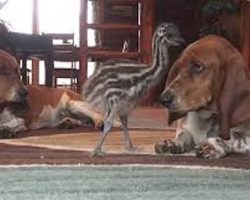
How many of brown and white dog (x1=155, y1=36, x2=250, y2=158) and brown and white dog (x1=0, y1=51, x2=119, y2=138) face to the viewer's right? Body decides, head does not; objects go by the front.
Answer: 0

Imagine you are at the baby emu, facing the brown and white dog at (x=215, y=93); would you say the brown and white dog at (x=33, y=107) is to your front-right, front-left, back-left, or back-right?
back-left

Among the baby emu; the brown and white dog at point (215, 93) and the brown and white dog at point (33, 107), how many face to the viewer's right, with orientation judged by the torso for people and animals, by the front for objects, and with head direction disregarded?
1

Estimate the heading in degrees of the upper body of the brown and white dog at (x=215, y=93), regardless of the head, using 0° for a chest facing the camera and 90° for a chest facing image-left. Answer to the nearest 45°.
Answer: approximately 45°

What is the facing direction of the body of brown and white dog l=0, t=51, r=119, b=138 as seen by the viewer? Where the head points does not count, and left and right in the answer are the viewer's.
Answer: facing the viewer and to the left of the viewer

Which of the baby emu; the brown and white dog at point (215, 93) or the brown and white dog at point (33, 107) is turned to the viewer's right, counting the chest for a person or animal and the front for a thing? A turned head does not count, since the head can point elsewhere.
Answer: the baby emu

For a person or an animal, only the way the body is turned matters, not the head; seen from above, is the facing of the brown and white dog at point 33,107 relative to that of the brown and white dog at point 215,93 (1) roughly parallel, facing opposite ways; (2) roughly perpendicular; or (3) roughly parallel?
roughly parallel

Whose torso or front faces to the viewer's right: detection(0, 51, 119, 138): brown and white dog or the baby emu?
the baby emu

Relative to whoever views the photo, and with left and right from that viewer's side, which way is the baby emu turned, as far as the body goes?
facing to the right of the viewer

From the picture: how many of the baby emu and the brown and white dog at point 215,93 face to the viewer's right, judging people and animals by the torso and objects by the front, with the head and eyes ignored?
1

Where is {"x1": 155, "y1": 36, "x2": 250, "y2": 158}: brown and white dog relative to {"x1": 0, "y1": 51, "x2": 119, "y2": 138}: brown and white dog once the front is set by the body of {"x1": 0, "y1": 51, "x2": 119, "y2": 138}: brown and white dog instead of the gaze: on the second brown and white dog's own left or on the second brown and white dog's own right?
on the second brown and white dog's own left
